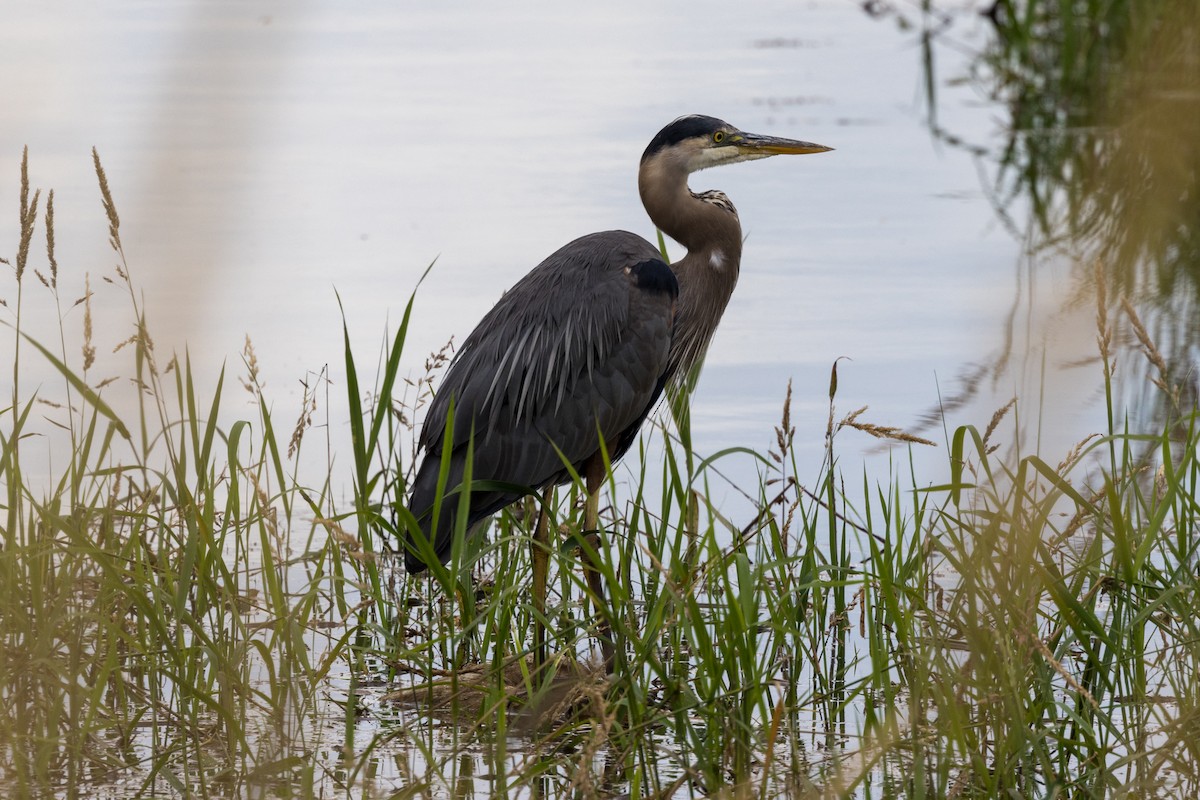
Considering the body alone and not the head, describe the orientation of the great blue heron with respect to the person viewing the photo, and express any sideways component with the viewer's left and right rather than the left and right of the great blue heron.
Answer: facing to the right of the viewer
